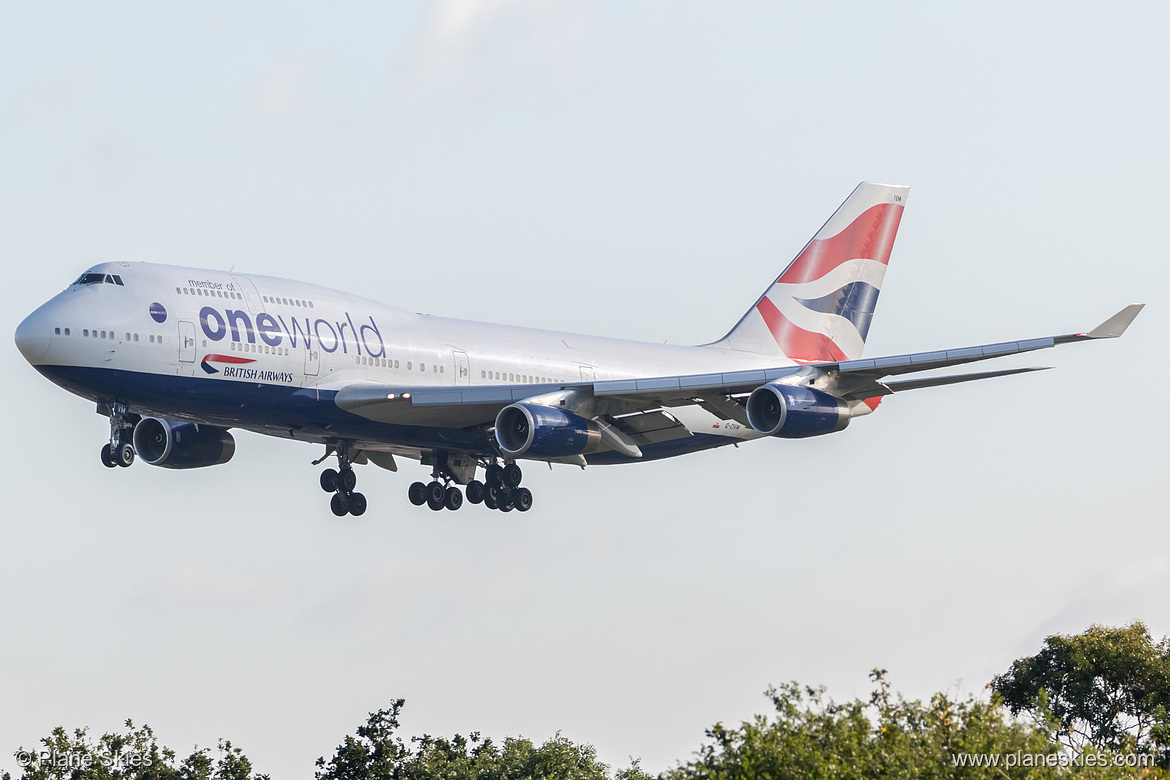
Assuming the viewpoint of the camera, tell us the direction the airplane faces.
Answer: facing the viewer and to the left of the viewer
